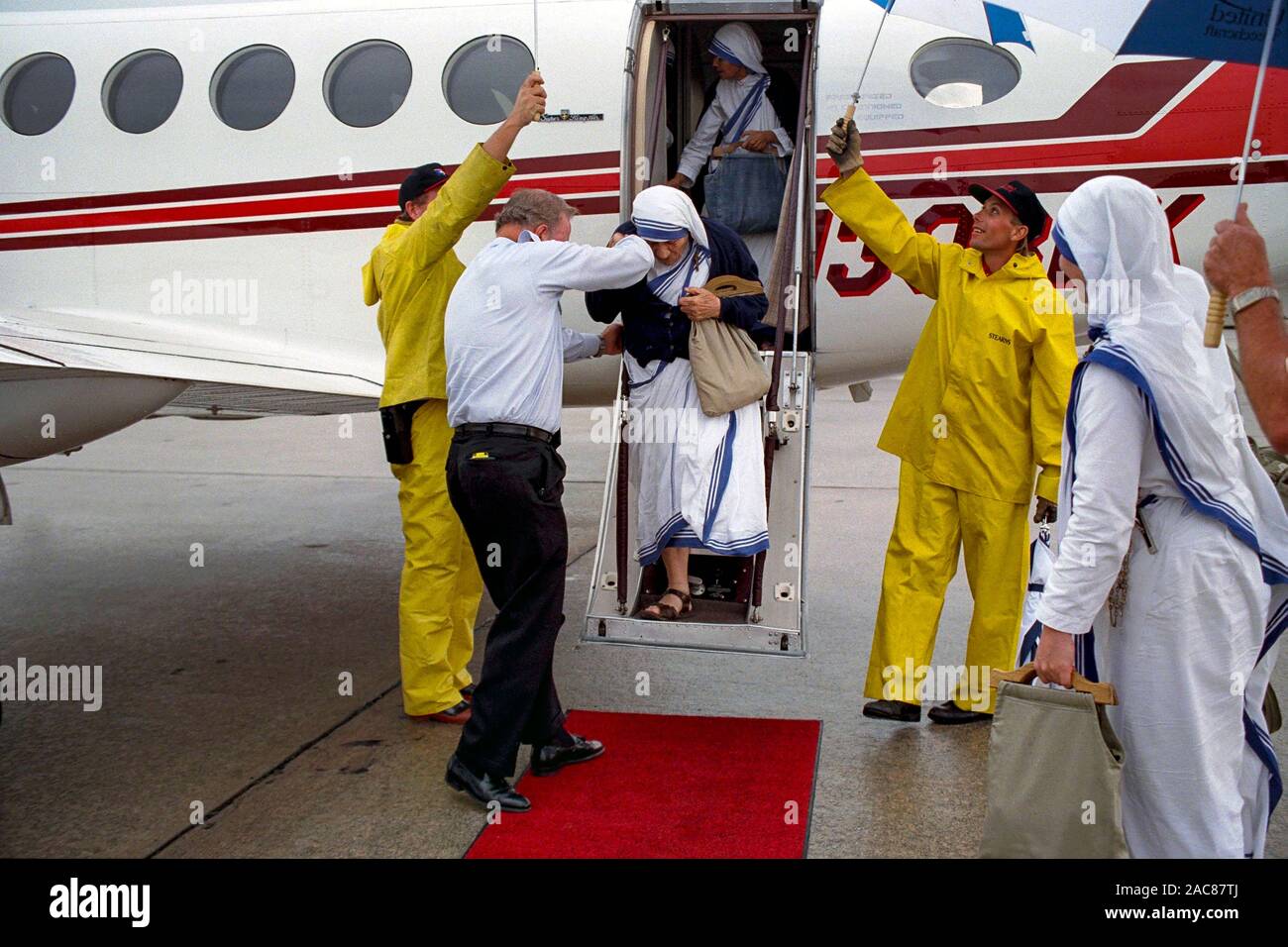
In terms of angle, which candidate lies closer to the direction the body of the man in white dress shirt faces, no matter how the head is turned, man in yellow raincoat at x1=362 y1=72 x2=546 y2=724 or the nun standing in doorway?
the nun standing in doorway

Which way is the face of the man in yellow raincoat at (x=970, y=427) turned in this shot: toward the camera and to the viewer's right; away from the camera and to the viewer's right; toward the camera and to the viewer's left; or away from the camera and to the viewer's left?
toward the camera and to the viewer's left

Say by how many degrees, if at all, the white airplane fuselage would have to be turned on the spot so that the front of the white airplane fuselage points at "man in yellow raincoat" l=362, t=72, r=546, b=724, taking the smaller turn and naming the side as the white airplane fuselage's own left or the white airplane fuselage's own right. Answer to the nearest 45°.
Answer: approximately 90° to the white airplane fuselage's own left

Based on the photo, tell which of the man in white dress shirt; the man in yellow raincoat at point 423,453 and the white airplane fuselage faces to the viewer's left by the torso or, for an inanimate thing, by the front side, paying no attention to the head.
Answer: the white airplane fuselage

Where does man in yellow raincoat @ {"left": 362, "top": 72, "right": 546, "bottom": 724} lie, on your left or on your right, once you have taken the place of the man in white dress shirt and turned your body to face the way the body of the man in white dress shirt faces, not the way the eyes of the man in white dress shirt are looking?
on your left

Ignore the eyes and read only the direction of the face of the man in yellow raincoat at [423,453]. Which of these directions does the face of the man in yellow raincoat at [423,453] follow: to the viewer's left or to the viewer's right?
to the viewer's right

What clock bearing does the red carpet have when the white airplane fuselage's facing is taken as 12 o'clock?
The red carpet is roughly at 8 o'clock from the white airplane fuselage.

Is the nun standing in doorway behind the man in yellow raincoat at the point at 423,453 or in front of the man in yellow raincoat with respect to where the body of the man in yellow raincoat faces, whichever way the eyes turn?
in front

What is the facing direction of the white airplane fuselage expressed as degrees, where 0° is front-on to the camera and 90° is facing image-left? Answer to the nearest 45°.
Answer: approximately 90°

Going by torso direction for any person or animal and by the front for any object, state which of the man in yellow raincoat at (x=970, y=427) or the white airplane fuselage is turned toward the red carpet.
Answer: the man in yellow raincoat

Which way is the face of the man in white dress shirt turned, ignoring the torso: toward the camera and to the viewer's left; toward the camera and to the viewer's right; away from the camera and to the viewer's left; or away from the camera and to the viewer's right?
away from the camera and to the viewer's right
